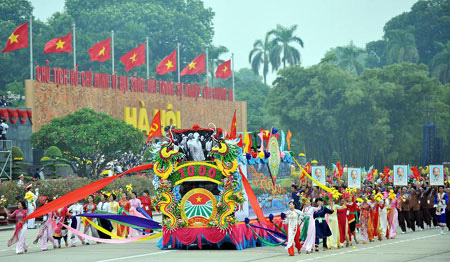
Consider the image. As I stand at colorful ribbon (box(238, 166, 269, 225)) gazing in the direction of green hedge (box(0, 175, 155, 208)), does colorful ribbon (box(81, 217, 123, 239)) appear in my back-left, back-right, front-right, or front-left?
front-left

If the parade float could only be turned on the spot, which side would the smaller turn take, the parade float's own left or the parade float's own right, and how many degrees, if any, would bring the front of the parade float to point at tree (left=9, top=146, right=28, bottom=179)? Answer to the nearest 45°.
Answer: approximately 90° to the parade float's own right

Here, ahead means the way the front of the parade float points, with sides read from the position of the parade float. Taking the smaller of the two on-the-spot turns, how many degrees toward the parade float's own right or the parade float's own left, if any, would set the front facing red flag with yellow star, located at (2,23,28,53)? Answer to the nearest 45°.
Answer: approximately 90° to the parade float's own right

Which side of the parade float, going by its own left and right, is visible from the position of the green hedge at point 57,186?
right

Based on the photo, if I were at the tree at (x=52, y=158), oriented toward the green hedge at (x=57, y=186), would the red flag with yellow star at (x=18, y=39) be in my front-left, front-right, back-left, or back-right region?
back-right
